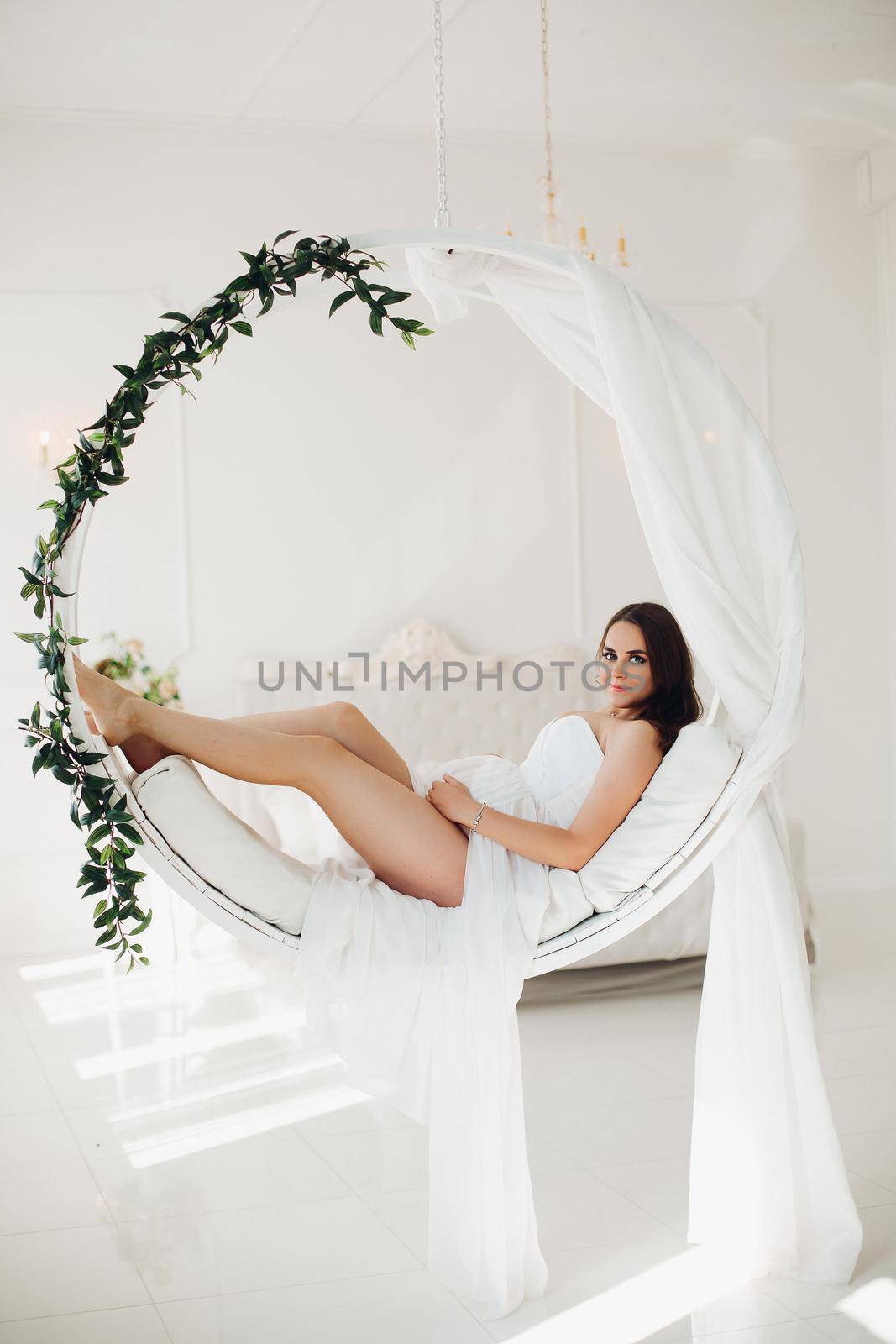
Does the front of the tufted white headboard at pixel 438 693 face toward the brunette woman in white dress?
yes

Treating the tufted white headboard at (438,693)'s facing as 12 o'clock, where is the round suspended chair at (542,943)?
The round suspended chair is roughly at 12 o'clock from the tufted white headboard.

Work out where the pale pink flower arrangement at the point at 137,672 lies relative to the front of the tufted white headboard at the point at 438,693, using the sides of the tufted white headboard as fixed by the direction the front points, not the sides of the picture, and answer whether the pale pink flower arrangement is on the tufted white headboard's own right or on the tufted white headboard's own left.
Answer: on the tufted white headboard's own right

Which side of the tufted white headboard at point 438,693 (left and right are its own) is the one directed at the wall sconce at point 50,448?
right

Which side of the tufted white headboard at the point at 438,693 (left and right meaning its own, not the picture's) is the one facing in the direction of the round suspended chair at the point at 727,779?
front

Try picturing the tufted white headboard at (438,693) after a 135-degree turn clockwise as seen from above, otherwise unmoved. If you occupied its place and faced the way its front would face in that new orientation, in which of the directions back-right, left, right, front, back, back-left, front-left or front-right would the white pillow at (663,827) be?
back-left

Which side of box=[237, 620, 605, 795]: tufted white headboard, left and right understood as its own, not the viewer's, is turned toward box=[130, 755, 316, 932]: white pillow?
front

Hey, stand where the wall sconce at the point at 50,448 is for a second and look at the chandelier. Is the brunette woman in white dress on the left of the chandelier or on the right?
right

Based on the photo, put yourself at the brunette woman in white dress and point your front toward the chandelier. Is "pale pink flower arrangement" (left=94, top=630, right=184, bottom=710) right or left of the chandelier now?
left

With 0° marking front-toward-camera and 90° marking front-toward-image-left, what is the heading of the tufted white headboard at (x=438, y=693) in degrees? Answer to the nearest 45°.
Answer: approximately 0°
